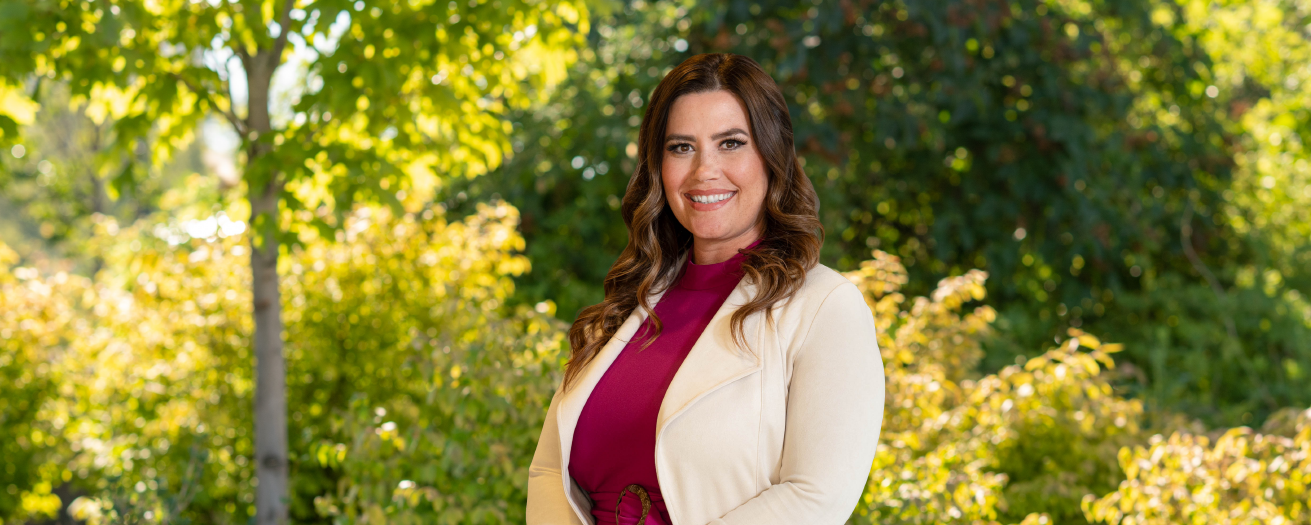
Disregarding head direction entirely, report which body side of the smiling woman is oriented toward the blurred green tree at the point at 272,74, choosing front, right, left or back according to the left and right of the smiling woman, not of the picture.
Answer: right

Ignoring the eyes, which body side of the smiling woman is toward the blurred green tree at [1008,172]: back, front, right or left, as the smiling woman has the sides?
back

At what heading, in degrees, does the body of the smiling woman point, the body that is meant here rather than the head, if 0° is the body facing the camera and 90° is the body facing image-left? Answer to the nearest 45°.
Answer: approximately 45°
